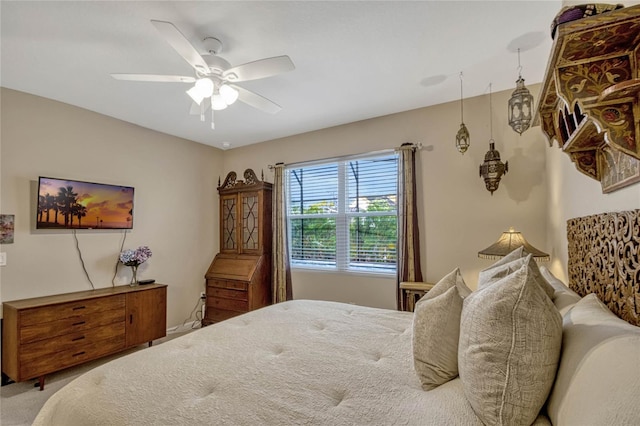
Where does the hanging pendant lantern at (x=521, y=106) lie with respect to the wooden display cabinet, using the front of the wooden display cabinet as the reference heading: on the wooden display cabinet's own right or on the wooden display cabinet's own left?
on the wooden display cabinet's own left

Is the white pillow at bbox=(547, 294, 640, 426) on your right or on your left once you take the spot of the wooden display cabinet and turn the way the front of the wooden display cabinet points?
on your left

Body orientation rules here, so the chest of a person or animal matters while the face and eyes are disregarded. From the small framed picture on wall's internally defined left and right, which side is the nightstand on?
on its left

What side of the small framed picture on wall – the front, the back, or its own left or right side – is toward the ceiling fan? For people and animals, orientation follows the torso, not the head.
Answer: front

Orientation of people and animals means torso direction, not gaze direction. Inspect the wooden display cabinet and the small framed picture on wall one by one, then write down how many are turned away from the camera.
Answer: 0

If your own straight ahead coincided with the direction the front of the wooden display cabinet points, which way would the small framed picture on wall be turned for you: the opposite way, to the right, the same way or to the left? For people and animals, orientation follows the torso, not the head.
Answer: to the left

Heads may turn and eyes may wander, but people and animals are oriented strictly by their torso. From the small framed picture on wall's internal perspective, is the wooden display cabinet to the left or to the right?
on its left

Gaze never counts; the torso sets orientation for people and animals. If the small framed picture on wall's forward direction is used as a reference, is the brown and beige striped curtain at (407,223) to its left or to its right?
on its left

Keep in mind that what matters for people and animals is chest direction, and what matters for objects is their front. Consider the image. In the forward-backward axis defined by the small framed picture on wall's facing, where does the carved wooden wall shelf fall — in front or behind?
in front

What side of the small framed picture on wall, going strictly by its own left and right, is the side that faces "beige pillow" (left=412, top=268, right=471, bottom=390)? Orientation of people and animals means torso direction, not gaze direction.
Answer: front
